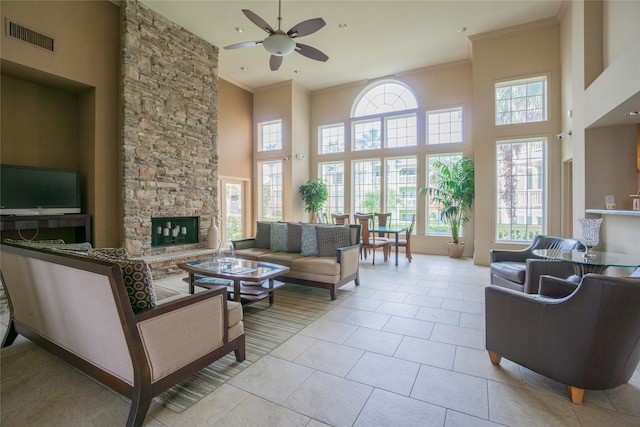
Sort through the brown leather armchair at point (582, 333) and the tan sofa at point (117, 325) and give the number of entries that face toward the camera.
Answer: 0

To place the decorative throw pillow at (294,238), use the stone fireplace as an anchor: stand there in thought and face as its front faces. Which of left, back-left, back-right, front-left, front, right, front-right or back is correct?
front

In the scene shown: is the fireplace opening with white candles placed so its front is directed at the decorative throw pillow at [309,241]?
yes

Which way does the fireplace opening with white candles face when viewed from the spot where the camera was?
facing the viewer and to the right of the viewer

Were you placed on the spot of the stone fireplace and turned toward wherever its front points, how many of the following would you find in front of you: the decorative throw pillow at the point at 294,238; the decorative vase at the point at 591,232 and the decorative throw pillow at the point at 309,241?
3

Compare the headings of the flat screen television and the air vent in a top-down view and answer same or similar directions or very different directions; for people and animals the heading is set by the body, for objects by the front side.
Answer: same or similar directions

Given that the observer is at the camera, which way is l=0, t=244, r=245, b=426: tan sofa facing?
facing away from the viewer and to the right of the viewer

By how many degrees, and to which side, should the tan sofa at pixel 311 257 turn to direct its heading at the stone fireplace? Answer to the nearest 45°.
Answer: approximately 90° to its right

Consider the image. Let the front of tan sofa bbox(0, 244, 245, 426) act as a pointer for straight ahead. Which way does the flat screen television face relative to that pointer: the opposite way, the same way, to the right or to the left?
to the right

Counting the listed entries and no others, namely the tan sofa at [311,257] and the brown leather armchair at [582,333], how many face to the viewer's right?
0

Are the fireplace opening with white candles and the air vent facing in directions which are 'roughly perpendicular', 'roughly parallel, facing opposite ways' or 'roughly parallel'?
roughly parallel

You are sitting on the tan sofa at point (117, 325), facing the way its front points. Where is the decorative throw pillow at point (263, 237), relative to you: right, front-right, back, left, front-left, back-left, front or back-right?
front

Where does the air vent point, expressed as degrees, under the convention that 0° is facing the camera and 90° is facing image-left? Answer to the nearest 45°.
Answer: approximately 315°

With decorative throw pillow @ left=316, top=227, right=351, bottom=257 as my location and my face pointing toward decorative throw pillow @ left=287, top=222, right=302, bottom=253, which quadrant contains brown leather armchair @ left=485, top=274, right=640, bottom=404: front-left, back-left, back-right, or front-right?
back-left
